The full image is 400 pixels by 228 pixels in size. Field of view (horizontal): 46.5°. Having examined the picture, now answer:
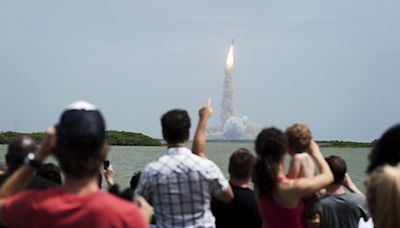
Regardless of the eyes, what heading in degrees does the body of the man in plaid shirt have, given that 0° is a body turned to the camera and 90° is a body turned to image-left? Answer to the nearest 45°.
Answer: approximately 180°

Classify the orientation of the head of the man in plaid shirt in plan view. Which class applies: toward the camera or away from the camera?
away from the camera
